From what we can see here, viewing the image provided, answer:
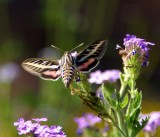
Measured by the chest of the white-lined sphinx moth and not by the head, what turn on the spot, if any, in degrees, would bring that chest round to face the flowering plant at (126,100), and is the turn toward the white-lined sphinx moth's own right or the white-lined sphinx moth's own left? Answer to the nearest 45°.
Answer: approximately 135° to the white-lined sphinx moth's own right

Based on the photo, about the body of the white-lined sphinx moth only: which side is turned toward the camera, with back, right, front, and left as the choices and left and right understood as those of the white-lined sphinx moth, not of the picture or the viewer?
back
